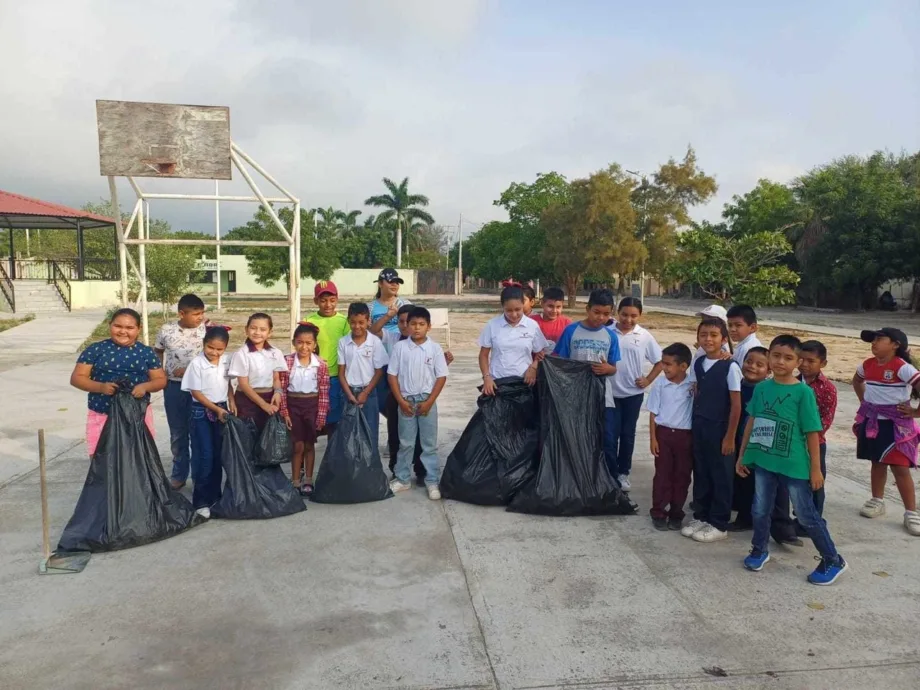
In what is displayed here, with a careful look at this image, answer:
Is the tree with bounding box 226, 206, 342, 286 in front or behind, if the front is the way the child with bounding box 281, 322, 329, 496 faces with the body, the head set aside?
behind

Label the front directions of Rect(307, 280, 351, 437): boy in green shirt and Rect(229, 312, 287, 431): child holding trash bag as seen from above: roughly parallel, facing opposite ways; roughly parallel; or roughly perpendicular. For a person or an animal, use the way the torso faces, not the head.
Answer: roughly parallel

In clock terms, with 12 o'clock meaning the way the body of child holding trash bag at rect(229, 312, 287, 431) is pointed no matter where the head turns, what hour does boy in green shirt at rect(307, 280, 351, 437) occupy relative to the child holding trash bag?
The boy in green shirt is roughly at 8 o'clock from the child holding trash bag.

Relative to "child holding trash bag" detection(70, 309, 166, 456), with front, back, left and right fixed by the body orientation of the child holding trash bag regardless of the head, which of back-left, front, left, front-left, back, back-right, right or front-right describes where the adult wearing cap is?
left

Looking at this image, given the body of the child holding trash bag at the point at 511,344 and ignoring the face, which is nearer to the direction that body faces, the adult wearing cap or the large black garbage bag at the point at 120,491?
the large black garbage bag

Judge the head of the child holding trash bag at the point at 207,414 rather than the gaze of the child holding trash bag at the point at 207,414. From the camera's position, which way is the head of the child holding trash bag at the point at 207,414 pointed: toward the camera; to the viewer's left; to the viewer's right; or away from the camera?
toward the camera

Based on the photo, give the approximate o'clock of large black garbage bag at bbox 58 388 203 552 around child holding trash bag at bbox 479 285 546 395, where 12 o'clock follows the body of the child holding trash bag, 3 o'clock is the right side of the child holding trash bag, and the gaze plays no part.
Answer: The large black garbage bag is roughly at 2 o'clock from the child holding trash bag.

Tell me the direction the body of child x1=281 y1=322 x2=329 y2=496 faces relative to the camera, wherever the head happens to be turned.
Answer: toward the camera

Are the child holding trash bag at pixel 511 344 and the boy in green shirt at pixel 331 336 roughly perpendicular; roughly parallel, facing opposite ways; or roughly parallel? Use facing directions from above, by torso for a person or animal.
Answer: roughly parallel

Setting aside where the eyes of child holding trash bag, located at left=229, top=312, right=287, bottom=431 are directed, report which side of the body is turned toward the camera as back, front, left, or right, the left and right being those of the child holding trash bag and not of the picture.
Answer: front

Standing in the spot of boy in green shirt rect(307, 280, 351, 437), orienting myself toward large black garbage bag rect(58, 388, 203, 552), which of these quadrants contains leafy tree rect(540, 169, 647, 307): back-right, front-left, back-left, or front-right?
back-right

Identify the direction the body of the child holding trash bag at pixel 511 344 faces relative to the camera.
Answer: toward the camera

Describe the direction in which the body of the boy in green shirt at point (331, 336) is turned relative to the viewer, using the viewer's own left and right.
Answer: facing the viewer

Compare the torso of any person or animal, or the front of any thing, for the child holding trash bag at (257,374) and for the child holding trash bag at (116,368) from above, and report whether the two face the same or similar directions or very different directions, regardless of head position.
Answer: same or similar directions

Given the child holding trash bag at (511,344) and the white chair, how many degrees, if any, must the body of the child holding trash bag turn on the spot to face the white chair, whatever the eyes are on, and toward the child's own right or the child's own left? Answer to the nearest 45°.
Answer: approximately 180°

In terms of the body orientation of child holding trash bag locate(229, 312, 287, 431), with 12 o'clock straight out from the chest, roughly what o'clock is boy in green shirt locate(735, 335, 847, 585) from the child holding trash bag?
The boy in green shirt is roughly at 10 o'clock from the child holding trash bag.
